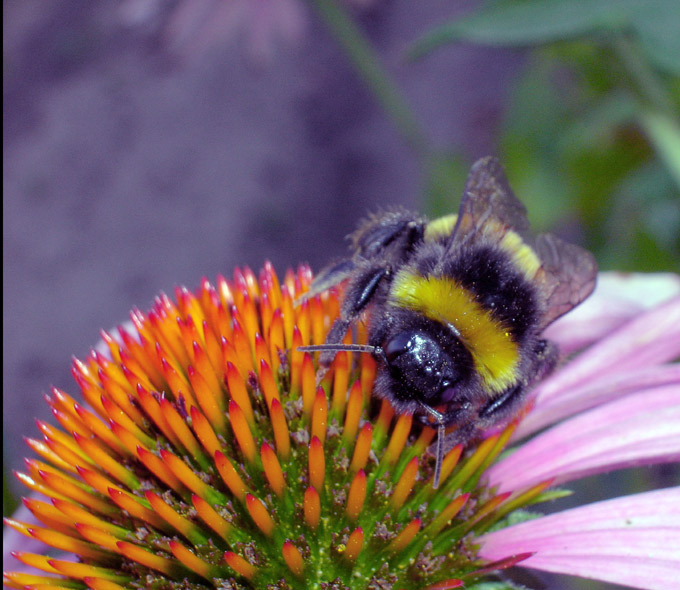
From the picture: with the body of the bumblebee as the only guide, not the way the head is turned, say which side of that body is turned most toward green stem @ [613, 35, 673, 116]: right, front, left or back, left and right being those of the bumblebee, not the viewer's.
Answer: back

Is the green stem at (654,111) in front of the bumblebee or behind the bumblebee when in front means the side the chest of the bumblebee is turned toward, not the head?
behind

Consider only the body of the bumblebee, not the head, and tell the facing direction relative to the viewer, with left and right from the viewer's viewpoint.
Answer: facing the viewer and to the left of the viewer
